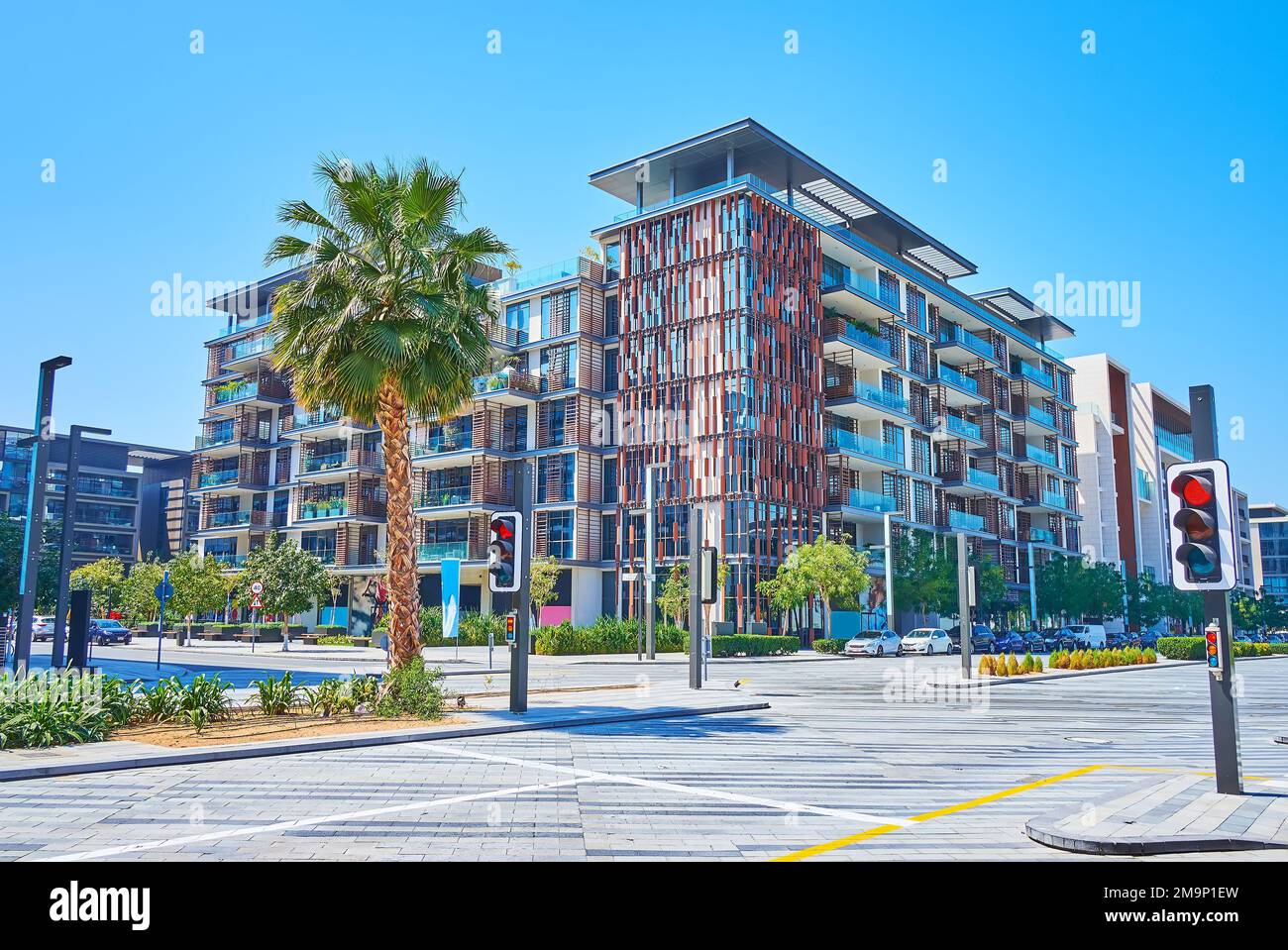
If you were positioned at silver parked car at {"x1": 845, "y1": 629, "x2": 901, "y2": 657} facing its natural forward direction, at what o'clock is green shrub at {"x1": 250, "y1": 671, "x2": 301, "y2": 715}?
The green shrub is roughly at 11 o'clock from the silver parked car.

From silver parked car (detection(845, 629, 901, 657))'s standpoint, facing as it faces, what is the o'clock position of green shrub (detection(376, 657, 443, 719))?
The green shrub is roughly at 11 o'clock from the silver parked car.

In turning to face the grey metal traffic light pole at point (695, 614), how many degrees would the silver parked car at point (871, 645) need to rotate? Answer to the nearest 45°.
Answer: approximately 45° to its left

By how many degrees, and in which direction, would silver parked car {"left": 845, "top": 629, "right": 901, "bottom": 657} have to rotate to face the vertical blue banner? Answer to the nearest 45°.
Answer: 0° — it already faces it

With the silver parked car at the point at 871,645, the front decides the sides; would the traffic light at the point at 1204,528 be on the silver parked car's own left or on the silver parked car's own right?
on the silver parked car's own left

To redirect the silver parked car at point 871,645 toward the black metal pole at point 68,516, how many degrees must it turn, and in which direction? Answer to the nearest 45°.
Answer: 0° — it already faces it

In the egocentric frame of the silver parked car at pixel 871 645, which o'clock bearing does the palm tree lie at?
The palm tree is roughly at 11 o'clock from the silver parked car.

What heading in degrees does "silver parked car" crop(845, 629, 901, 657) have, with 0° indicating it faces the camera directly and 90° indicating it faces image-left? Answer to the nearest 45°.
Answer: approximately 45°

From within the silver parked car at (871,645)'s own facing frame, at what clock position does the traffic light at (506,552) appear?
The traffic light is roughly at 11 o'clock from the silver parked car.

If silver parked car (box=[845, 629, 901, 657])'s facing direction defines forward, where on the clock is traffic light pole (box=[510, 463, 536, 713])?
The traffic light pole is roughly at 11 o'clock from the silver parked car.
